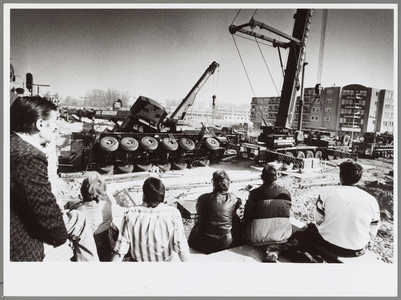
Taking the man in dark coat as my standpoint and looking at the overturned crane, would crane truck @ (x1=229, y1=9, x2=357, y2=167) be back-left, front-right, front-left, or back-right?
front-right

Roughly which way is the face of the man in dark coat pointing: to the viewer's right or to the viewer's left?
to the viewer's right

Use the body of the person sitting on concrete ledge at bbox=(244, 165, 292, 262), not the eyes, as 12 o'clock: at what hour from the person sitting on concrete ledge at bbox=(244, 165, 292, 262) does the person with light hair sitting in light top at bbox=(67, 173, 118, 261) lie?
the person with light hair sitting in light top at bbox=(67, 173, 118, 261) is roughly at 8 o'clock from the person sitting on concrete ledge at bbox=(244, 165, 292, 262).

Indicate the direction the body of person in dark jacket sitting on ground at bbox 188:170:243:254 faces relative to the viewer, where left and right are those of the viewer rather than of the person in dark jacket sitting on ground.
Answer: facing away from the viewer

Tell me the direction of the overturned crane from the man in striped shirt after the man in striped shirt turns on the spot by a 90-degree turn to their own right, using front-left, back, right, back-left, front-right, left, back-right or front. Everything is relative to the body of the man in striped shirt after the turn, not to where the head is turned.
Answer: left

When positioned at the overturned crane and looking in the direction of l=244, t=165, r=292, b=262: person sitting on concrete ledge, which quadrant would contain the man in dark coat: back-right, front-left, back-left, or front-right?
front-right

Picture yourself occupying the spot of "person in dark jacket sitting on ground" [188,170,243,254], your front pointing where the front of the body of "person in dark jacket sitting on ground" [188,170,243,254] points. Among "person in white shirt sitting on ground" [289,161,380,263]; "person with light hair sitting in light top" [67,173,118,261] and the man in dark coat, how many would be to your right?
1

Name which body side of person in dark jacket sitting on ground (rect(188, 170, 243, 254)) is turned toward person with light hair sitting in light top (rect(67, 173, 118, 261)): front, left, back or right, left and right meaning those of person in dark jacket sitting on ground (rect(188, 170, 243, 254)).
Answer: left

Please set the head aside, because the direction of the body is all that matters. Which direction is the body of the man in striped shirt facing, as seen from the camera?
away from the camera

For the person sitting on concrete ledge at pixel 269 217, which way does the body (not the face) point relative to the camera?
away from the camera

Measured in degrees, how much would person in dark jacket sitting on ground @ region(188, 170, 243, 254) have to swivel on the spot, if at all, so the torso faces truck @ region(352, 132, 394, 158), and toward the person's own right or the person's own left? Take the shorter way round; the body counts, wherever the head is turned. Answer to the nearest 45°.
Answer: approximately 45° to the person's own right

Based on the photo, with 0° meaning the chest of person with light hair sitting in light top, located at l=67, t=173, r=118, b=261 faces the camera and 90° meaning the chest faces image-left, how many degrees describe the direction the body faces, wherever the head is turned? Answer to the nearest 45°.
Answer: approximately 180°

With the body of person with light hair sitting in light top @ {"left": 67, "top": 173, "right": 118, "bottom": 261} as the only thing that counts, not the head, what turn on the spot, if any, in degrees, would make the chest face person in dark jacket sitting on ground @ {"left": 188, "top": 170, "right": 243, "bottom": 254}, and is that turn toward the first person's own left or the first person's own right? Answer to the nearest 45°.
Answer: approximately 90° to the first person's own right
